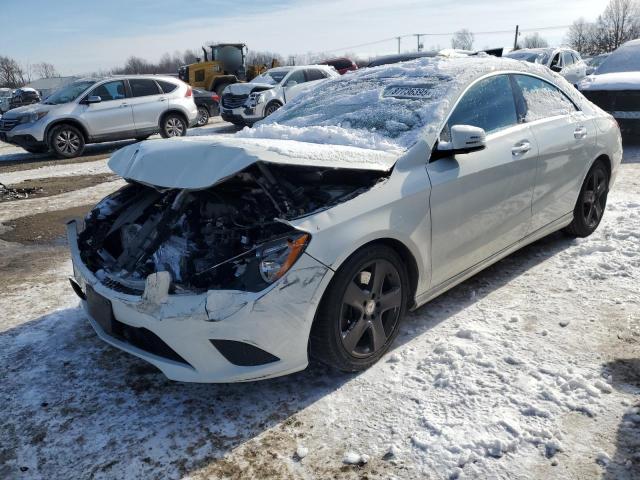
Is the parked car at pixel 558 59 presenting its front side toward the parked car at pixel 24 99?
no

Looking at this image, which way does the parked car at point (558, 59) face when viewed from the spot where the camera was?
facing the viewer and to the left of the viewer

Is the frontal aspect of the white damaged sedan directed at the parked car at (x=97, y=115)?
no

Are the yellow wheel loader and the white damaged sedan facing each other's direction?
no

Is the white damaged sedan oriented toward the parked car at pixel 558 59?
no

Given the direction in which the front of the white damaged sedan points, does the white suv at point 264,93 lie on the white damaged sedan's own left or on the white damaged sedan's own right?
on the white damaged sedan's own right

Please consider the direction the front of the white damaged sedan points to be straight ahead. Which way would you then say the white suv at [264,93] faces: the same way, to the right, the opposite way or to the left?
the same way

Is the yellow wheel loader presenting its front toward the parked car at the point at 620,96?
no

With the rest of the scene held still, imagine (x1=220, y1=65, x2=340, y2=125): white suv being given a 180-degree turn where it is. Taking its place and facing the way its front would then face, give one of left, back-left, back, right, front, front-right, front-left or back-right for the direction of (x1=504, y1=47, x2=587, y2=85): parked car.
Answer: front-right

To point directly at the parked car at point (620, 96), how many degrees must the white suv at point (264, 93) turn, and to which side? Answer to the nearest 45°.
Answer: approximately 90° to its left

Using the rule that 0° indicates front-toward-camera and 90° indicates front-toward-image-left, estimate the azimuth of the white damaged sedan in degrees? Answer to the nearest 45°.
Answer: approximately 45°

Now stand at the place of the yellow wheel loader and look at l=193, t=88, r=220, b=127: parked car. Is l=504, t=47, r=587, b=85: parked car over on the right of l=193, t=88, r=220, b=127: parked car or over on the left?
left

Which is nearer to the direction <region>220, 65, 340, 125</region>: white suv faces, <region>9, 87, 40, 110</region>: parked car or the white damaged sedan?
the white damaged sedan

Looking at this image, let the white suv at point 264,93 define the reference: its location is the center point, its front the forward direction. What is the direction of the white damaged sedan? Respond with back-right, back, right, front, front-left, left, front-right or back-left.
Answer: front-left

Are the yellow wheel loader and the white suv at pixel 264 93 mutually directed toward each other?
no

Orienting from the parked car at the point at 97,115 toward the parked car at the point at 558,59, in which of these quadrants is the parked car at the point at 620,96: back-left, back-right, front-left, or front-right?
front-right

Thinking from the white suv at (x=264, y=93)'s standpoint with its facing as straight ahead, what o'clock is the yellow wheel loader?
The yellow wheel loader is roughly at 4 o'clock from the white suv.
